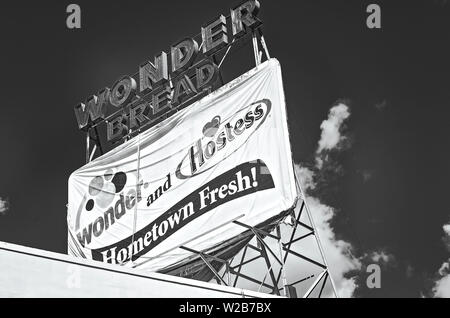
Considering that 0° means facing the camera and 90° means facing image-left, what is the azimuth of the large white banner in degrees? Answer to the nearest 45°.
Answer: approximately 45°
